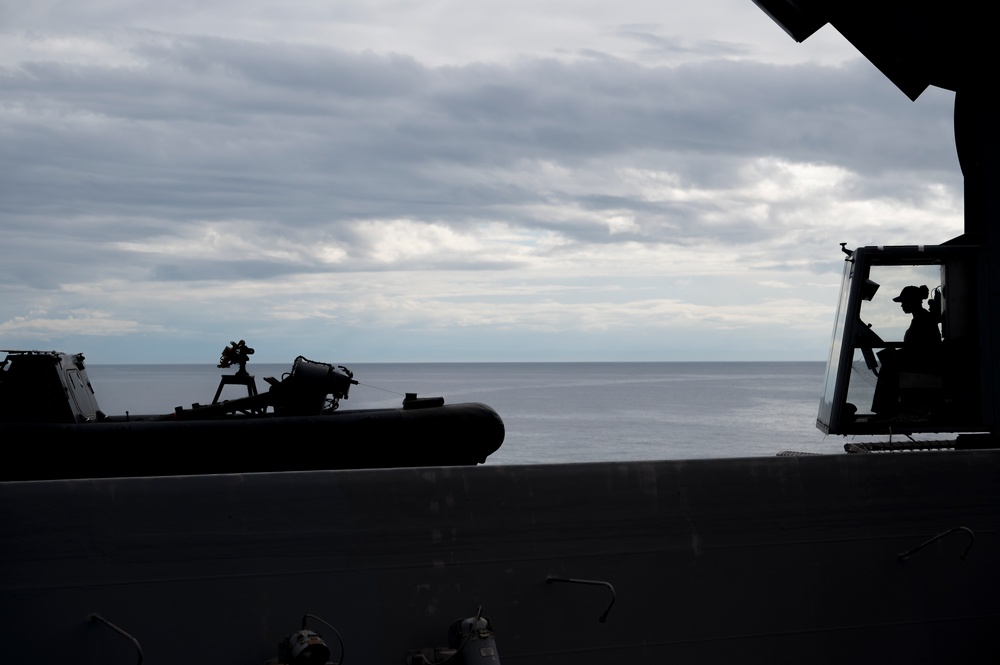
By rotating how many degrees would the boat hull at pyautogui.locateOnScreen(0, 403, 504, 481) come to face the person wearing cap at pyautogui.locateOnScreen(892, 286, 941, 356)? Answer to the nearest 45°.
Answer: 0° — it already faces them

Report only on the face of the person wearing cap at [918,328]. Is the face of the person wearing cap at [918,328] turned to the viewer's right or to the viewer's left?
to the viewer's left

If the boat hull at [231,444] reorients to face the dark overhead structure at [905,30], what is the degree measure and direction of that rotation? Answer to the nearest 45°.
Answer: approximately 45° to its right

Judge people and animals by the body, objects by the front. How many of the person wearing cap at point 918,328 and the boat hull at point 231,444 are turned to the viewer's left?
1

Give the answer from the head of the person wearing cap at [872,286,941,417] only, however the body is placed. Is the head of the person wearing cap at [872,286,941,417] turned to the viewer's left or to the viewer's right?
to the viewer's left

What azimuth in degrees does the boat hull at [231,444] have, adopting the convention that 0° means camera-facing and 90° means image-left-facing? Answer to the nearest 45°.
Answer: approximately 270°

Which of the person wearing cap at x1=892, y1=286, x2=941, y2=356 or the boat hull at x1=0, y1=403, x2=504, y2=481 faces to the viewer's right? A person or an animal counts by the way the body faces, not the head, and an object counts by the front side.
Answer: the boat hull

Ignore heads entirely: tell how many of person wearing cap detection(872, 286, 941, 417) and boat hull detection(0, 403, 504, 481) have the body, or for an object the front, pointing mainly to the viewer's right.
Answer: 1

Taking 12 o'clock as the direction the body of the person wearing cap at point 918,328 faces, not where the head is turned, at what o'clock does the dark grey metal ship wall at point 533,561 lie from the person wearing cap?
The dark grey metal ship wall is roughly at 10 o'clock from the person wearing cap.

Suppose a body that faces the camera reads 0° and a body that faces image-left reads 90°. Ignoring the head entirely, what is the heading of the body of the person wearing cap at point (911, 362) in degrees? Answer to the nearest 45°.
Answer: approximately 90°
